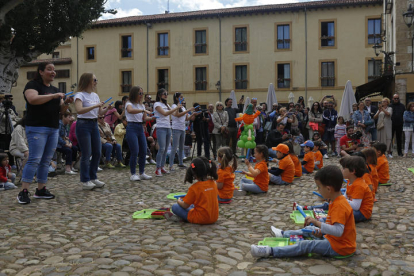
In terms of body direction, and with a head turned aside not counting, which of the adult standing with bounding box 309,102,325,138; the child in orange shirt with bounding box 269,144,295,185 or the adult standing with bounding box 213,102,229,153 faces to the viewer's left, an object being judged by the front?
the child in orange shirt

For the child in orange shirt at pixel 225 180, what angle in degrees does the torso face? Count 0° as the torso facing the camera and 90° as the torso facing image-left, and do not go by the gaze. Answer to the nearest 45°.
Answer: approximately 135°

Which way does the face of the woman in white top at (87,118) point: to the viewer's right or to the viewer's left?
to the viewer's right

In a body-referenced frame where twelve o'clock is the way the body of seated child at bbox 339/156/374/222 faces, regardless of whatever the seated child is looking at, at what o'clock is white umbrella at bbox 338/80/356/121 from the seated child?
The white umbrella is roughly at 3 o'clock from the seated child.

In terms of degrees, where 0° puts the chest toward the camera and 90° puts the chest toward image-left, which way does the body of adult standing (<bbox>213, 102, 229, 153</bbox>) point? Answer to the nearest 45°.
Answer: approximately 0°

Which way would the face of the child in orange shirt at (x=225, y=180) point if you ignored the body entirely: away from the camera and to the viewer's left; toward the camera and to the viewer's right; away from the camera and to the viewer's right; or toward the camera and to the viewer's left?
away from the camera and to the viewer's left

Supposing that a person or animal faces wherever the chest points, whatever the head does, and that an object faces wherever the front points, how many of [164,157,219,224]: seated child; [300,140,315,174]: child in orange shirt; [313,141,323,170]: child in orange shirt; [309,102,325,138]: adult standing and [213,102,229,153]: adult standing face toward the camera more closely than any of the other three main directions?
2

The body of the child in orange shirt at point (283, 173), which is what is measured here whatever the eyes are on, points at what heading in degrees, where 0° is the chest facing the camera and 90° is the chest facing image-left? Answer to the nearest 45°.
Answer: approximately 90°

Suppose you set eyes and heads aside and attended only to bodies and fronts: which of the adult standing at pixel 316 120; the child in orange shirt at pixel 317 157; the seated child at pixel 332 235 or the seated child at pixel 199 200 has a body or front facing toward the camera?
the adult standing

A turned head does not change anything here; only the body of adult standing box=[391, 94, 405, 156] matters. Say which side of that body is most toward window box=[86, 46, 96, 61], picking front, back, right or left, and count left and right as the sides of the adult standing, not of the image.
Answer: right

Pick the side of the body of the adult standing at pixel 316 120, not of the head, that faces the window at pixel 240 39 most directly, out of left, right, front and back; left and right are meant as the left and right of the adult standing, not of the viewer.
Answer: back

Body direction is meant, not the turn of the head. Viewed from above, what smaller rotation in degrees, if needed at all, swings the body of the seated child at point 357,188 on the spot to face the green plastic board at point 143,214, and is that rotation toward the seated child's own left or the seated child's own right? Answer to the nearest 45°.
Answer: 0° — they already face it

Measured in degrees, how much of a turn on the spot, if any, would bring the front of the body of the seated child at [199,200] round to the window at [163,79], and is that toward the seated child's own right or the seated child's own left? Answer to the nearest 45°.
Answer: approximately 45° to the seated child's own right

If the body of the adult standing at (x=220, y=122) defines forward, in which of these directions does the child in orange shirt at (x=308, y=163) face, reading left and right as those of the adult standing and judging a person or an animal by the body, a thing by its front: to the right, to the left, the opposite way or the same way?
to the right

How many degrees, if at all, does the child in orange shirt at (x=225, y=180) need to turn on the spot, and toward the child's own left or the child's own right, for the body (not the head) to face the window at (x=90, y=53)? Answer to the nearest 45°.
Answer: approximately 45° to the child's own right

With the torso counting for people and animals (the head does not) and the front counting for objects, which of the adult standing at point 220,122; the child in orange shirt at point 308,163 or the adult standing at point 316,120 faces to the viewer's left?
the child in orange shirt

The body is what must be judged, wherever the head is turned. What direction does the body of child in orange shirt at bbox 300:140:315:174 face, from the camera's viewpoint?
to the viewer's left

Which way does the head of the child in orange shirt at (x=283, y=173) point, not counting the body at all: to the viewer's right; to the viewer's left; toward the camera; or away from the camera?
to the viewer's left

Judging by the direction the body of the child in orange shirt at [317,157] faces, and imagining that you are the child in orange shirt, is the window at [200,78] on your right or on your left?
on your right
